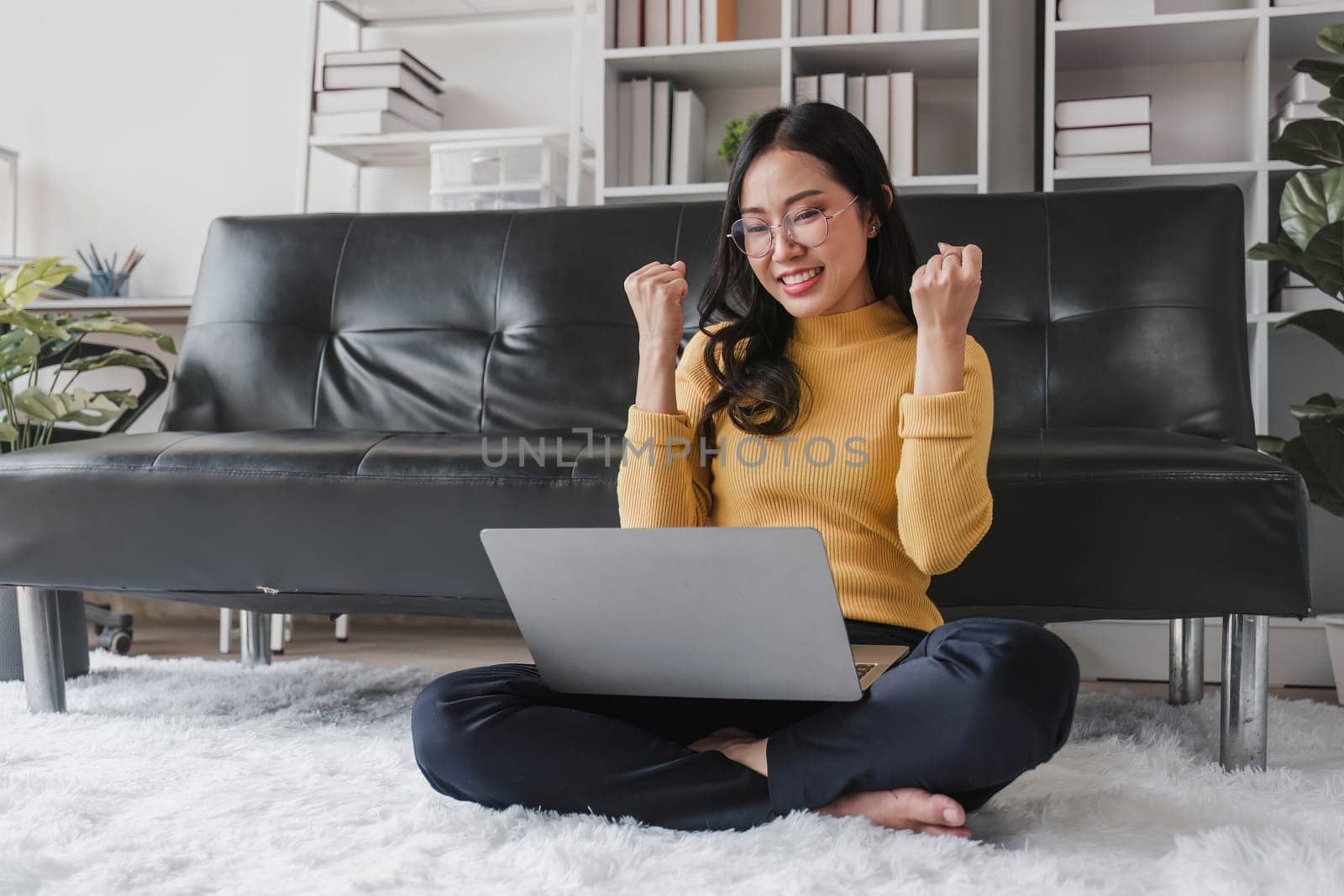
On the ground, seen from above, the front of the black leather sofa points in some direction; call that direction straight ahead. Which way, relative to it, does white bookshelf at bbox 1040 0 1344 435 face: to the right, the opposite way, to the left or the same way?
the same way

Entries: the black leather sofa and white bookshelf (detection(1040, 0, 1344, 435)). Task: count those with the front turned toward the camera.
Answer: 2

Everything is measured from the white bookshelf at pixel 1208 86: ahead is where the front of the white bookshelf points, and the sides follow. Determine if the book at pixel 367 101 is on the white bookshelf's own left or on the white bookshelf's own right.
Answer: on the white bookshelf's own right

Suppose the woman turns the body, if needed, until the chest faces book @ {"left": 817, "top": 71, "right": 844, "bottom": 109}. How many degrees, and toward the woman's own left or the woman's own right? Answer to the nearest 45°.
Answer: approximately 135° to the woman's own right

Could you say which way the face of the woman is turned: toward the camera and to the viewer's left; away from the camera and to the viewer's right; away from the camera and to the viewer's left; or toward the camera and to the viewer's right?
toward the camera and to the viewer's left

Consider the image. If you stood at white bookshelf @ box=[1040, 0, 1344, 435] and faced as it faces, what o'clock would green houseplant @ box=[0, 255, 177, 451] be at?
The green houseplant is roughly at 2 o'clock from the white bookshelf.

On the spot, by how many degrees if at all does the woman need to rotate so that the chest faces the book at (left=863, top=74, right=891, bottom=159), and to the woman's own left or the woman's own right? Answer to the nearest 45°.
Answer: approximately 135° to the woman's own right

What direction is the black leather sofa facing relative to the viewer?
toward the camera

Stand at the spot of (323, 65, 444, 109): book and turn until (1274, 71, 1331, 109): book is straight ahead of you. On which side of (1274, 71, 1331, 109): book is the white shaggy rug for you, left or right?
right

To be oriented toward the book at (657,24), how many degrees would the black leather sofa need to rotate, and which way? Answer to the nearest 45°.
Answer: approximately 180°

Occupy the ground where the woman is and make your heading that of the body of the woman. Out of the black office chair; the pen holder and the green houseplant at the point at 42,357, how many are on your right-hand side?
3
